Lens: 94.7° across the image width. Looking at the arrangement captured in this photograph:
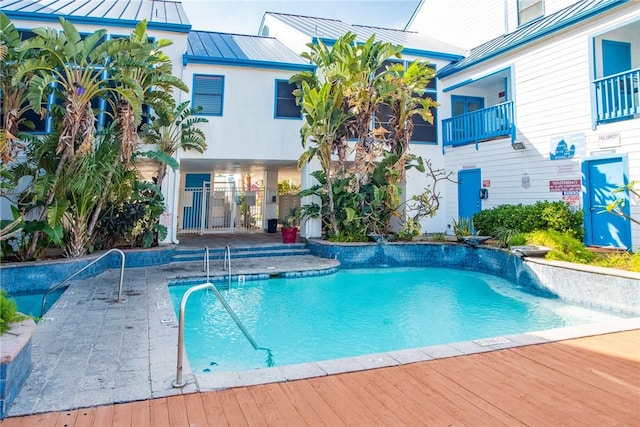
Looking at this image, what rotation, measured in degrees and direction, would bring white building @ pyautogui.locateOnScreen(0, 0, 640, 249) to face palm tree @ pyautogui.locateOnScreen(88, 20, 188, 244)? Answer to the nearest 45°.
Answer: approximately 90° to its right

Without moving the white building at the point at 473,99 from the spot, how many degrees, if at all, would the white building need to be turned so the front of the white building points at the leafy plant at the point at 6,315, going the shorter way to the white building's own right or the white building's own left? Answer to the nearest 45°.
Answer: approximately 45° to the white building's own right

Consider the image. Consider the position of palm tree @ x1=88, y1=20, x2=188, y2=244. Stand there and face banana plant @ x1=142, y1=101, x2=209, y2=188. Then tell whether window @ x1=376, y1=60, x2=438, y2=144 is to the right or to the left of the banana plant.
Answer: right

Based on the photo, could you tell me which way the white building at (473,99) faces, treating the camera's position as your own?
facing the viewer

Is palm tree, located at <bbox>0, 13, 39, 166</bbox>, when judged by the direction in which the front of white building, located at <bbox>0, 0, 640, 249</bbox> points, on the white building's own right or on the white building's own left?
on the white building's own right
